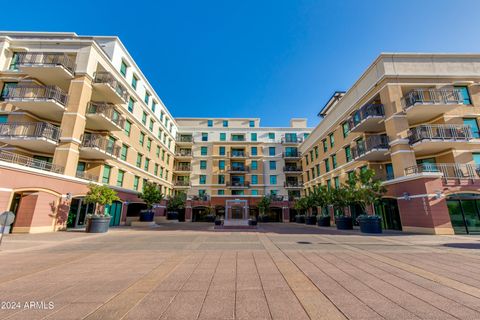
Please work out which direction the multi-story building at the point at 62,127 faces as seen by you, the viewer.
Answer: facing the viewer and to the right of the viewer

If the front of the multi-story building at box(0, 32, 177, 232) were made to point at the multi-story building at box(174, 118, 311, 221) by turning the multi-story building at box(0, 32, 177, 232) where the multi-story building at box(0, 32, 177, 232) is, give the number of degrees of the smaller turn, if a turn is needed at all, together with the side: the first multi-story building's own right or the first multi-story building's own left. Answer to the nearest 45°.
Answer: approximately 45° to the first multi-story building's own left

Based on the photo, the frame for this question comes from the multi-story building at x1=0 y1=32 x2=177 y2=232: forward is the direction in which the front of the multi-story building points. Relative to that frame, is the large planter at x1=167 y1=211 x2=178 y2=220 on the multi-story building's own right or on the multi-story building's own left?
on the multi-story building's own left

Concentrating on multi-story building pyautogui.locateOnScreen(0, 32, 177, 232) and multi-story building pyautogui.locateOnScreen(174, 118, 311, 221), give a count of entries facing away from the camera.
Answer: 0

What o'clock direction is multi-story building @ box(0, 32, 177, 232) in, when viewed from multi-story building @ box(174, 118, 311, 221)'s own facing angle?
multi-story building @ box(0, 32, 177, 232) is roughly at 1 o'clock from multi-story building @ box(174, 118, 311, 221).

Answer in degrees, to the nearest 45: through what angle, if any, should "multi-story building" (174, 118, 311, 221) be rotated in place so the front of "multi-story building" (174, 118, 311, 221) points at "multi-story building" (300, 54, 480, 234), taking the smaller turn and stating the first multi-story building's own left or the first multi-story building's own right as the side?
approximately 45° to the first multi-story building's own left

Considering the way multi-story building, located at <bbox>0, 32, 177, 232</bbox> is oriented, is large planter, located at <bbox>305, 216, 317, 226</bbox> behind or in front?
in front

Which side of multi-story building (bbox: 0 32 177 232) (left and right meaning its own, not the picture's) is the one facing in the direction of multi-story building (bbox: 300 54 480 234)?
front

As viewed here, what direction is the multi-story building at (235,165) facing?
toward the camera

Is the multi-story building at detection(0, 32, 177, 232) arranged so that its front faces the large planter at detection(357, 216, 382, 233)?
yes

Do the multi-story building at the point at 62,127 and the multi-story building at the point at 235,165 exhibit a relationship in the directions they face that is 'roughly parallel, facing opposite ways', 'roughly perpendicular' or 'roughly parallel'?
roughly perpendicular

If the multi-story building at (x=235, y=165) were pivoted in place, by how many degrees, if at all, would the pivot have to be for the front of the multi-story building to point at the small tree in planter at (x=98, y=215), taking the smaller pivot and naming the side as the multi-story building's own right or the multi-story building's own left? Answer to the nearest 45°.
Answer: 0° — it already faces it

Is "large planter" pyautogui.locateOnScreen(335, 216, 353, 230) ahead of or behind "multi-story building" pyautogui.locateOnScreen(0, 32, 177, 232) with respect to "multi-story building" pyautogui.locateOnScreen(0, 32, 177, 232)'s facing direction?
ahead
